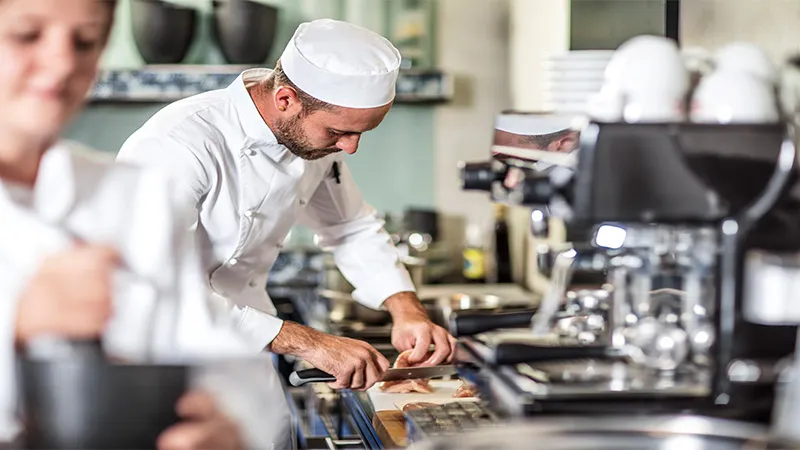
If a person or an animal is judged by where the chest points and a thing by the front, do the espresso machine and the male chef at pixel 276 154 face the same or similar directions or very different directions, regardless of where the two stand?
very different directions

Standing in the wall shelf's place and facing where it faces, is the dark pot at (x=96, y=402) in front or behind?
in front

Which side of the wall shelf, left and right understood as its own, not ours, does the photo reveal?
front

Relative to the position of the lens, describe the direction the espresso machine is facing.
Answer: facing to the left of the viewer

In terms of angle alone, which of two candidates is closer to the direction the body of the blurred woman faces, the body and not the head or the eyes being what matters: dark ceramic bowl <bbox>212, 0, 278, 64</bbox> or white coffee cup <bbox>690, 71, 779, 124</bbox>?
the white coffee cup

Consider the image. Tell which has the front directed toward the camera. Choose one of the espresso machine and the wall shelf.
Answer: the wall shelf

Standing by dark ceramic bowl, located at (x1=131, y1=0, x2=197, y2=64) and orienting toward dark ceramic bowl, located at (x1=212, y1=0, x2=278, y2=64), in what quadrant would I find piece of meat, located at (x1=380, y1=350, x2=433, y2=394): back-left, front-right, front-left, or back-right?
front-right

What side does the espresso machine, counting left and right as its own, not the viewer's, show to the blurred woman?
front

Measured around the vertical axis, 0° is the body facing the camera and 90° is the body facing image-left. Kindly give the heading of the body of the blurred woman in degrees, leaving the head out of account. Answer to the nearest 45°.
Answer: approximately 0°

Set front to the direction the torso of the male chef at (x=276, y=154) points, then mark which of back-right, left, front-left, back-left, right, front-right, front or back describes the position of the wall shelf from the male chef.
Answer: back-left
